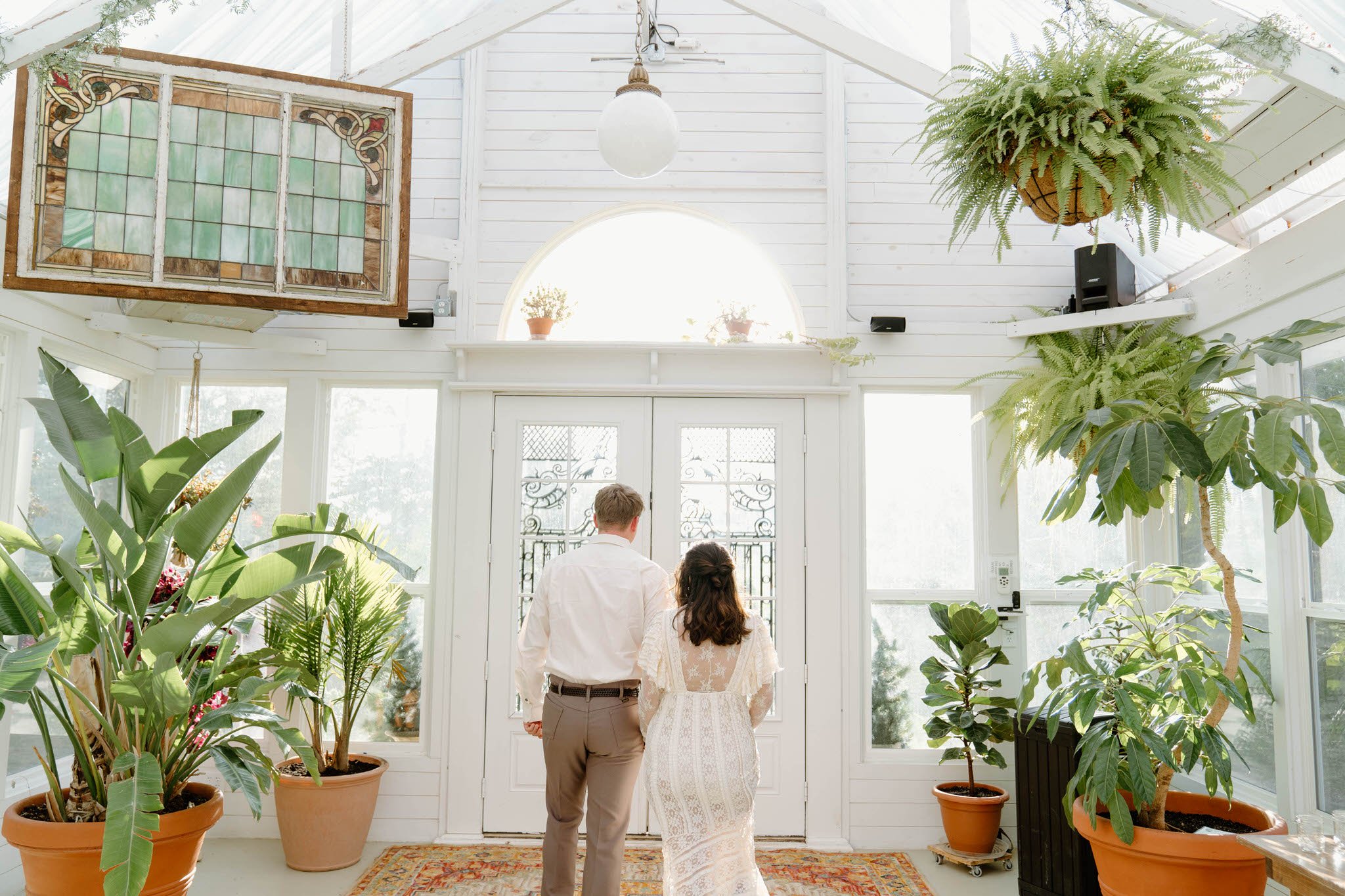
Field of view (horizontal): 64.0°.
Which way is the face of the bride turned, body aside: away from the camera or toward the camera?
away from the camera

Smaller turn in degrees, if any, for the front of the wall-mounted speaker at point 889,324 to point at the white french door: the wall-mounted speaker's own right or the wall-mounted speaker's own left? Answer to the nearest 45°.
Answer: approximately 90° to the wall-mounted speaker's own right

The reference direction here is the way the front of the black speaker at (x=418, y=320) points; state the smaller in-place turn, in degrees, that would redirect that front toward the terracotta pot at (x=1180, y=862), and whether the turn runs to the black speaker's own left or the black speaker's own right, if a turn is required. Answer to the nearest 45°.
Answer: approximately 45° to the black speaker's own left

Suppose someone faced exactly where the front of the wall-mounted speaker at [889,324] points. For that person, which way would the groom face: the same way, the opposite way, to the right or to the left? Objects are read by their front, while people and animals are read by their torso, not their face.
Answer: the opposite way

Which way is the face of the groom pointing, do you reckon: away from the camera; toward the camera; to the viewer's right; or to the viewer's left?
away from the camera

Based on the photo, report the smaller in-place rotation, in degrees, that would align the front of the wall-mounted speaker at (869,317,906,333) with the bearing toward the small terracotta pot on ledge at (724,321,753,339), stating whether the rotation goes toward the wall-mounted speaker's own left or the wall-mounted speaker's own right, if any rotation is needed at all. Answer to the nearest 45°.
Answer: approximately 90° to the wall-mounted speaker's own right

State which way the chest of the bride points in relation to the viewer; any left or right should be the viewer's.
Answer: facing away from the viewer

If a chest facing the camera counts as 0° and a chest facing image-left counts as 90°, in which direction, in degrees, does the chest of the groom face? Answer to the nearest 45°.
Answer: approximately 180°

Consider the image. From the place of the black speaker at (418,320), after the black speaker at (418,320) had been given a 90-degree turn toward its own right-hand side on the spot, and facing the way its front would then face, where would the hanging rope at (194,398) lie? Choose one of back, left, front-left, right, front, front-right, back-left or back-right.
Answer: front

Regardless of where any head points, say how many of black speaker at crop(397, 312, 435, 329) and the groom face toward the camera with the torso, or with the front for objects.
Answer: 1

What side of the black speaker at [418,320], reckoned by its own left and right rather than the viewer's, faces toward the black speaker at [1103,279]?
left

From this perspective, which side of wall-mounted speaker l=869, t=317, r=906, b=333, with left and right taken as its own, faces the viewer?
front

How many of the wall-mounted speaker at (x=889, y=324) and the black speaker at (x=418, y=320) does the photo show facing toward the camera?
2

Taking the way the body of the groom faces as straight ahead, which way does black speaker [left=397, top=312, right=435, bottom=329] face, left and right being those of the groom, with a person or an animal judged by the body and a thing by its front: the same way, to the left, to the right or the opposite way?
the opposite way

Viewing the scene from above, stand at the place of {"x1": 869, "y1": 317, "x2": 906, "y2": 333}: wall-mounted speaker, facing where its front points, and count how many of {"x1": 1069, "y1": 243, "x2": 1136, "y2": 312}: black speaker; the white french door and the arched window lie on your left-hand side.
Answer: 1
